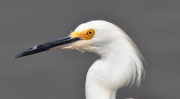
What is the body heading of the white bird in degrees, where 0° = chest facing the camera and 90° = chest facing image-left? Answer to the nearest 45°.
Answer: approximately 90°
